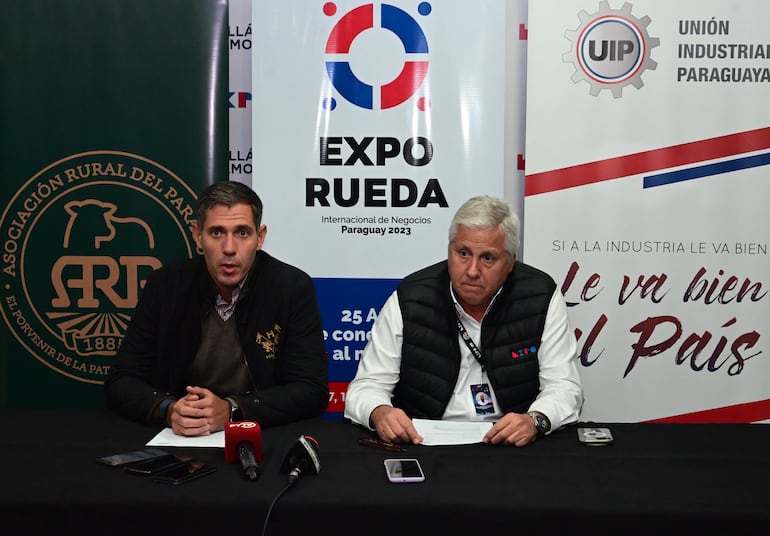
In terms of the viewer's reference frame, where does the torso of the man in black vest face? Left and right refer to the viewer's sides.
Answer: facing the viewer

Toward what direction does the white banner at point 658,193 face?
toward the camera

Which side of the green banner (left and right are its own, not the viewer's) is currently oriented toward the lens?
front

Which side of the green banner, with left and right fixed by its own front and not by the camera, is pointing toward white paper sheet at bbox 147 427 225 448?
front

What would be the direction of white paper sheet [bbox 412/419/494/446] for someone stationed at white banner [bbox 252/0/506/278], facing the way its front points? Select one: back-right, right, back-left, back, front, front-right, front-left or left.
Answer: front

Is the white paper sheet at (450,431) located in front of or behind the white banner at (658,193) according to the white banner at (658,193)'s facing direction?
in front

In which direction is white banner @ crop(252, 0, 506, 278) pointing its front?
toward the camera

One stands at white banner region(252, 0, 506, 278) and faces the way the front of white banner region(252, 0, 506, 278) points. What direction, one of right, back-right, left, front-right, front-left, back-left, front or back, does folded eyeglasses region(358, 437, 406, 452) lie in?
front

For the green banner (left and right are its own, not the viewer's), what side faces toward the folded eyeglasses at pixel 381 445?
front

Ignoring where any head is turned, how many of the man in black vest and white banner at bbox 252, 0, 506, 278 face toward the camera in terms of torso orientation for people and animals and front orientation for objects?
2

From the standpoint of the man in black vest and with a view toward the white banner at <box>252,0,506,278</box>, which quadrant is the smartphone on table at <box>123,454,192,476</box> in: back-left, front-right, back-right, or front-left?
back-left
